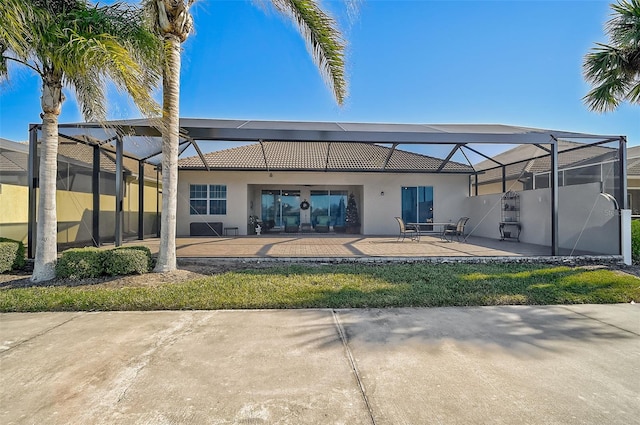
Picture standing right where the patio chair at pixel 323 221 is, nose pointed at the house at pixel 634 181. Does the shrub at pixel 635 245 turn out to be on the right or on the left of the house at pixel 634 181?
right
